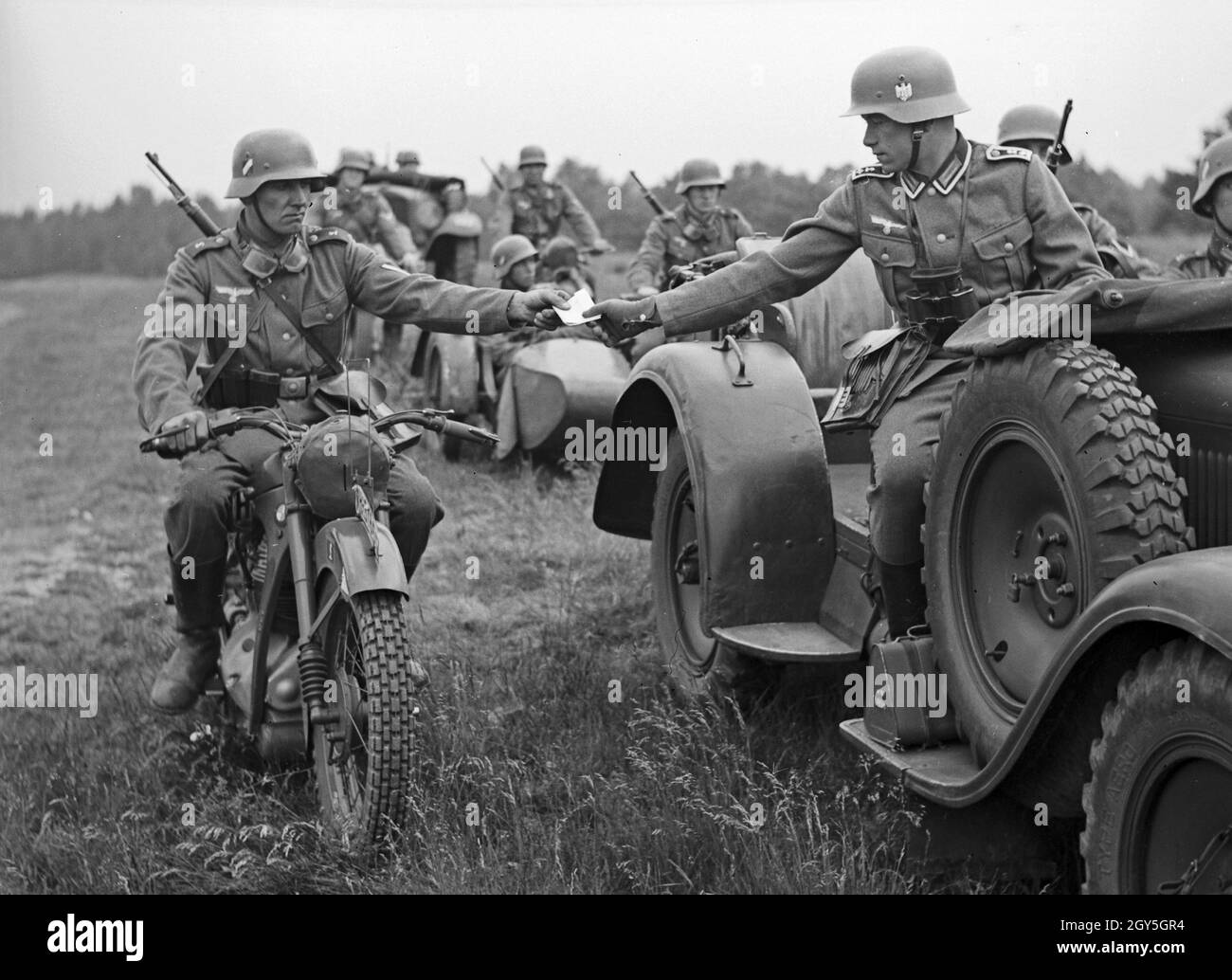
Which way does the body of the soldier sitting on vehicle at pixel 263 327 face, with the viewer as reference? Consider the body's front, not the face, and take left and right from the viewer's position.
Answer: facing the viewer and to the right of the viewer

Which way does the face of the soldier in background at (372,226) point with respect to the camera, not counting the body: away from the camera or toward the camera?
toward the camera

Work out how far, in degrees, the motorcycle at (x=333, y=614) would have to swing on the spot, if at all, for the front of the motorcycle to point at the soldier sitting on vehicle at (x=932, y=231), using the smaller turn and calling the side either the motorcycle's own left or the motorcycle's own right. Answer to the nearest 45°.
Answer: approximately 45° to the motorcycle's own left

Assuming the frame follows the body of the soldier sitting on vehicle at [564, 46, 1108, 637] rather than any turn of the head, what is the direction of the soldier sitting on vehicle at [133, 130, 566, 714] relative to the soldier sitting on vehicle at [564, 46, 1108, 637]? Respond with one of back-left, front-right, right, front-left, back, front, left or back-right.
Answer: front-right

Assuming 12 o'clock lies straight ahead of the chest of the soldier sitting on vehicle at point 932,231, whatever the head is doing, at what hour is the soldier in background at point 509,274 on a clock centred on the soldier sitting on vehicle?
The soldier in background is roughly at 4 o'clock from the soldier sitting on vehicle.

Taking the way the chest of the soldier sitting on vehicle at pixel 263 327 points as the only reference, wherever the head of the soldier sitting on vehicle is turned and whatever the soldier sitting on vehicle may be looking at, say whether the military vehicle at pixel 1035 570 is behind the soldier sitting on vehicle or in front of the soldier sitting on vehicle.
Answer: in front

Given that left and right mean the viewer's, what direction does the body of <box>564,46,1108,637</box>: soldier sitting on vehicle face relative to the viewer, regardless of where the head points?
facing the viewer and to the left of the viewer

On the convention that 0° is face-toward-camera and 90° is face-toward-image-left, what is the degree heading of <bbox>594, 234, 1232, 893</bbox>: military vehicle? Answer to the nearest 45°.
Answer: approximately 315°

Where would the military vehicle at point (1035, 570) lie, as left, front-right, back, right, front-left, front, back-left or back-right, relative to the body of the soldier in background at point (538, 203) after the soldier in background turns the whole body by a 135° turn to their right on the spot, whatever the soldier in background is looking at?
back-left

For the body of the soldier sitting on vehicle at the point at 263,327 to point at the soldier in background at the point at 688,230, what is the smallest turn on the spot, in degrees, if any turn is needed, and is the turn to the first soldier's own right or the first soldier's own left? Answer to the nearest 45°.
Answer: approximately 135° to the first soldier's own left

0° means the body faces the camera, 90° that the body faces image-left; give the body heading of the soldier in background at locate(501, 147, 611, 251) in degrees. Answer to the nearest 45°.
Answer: approximately 0°

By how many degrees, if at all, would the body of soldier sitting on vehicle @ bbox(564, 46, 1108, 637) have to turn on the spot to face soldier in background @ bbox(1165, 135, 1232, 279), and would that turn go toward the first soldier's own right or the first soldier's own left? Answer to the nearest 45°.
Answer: approximately 180°

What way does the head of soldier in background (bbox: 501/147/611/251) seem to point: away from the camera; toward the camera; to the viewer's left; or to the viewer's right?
toward the camera

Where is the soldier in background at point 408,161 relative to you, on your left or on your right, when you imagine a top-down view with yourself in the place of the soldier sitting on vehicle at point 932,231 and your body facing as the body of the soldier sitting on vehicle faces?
on your right

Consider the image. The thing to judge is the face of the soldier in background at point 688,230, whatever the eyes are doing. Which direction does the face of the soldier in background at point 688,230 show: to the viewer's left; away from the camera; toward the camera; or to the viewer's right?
toward the camera

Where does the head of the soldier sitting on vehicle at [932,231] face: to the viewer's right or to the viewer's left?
to the viewer's left
